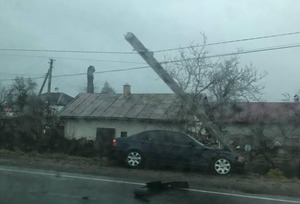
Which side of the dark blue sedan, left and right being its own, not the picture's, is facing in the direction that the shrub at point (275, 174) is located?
front

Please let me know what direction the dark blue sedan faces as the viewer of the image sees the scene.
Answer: facing to the right of the viewer

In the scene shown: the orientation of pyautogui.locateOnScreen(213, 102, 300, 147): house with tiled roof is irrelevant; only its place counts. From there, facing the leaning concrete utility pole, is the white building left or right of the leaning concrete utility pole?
right

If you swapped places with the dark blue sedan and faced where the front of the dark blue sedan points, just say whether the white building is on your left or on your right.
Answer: on your left

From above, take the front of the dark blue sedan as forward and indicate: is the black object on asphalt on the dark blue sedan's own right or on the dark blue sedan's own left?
on the dark blue sedan's own right

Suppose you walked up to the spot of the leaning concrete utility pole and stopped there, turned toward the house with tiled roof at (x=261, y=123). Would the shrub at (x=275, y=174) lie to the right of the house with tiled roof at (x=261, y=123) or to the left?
right

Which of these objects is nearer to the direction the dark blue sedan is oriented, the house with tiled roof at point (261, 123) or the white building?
the house with tiled roof

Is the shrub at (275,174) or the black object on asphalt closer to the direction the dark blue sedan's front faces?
the shrub

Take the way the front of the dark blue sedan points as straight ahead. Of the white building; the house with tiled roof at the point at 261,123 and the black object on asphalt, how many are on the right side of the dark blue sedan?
1
